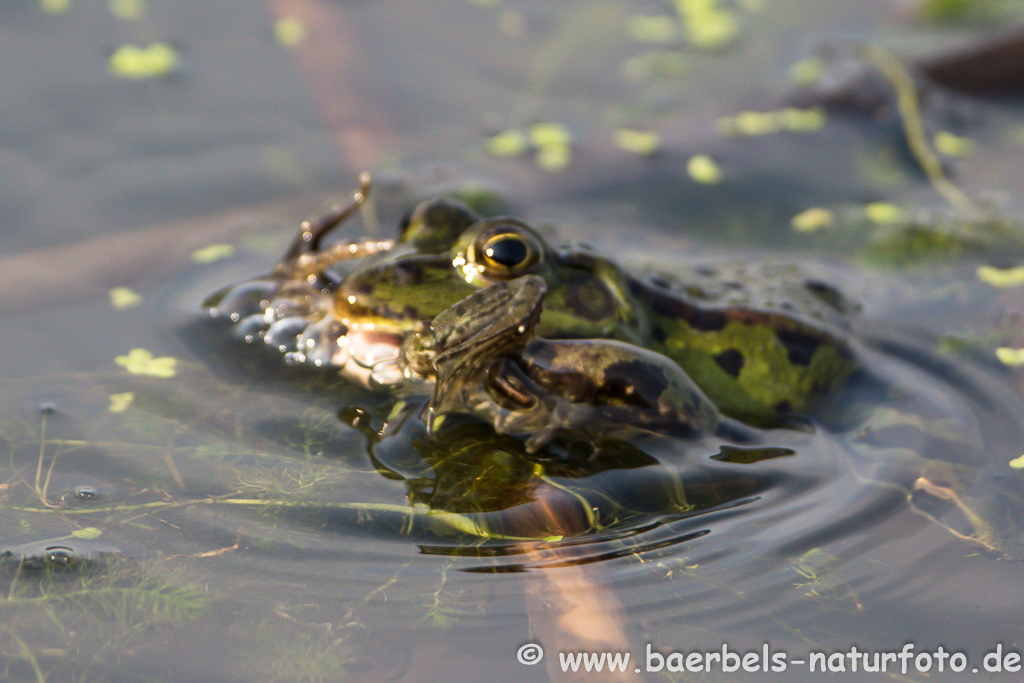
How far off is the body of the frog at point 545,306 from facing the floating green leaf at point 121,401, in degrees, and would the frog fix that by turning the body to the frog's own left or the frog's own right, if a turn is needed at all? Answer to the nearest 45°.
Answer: approximately 45° to the frog's own right

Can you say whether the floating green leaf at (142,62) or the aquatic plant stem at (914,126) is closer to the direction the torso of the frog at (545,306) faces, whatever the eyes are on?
the floating green leaf

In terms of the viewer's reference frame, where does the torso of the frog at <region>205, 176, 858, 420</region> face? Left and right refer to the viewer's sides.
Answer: facing the viewer and to the left of the viewer
